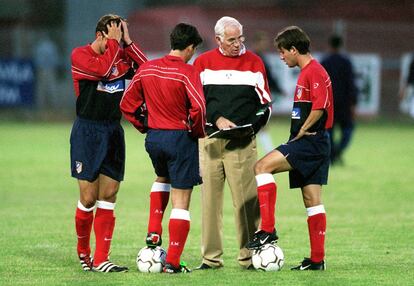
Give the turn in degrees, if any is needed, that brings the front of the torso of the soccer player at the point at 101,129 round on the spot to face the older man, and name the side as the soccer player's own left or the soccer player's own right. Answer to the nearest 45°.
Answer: approximately 45° to the soccer player's own left

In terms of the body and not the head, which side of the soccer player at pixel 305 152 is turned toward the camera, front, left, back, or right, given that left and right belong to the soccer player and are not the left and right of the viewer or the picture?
left

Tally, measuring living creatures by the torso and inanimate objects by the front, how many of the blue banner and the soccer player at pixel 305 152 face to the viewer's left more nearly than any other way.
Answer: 1

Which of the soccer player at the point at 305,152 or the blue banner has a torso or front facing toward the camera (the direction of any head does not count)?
the blue banner

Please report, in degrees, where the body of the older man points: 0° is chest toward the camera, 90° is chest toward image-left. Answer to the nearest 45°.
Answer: approximately 0°

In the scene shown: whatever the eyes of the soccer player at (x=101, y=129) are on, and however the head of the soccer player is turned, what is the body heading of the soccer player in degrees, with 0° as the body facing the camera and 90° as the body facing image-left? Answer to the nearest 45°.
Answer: approximately 315°

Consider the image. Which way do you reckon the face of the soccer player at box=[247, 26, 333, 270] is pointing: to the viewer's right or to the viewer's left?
to the viewer's left

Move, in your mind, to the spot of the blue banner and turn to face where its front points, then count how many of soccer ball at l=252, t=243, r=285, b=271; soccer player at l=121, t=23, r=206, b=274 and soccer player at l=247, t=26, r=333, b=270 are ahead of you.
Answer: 3

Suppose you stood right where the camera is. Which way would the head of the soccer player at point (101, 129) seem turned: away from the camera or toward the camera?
toward the camera

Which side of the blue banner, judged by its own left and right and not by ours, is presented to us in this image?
front

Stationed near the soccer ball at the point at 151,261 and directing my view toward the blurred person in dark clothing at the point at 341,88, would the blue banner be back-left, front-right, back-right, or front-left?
front-left

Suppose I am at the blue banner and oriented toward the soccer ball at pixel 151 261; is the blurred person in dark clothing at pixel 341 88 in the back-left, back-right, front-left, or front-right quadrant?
front-left

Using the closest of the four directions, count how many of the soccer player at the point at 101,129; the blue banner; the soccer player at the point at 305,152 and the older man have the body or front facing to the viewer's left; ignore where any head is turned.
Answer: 1

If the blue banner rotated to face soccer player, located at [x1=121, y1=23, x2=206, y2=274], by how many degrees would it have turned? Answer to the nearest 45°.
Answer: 0° — it already faces them
